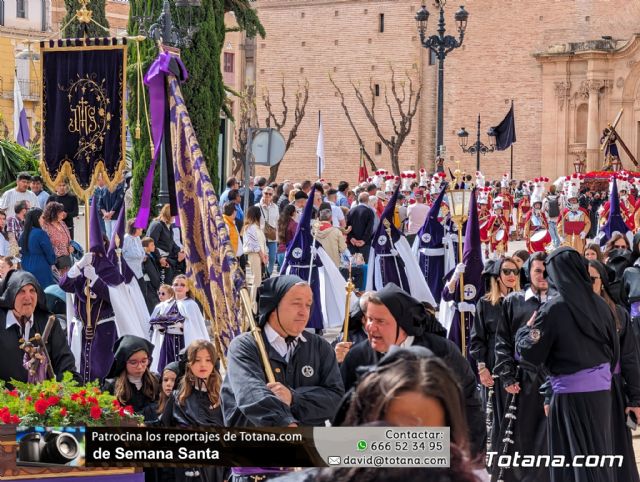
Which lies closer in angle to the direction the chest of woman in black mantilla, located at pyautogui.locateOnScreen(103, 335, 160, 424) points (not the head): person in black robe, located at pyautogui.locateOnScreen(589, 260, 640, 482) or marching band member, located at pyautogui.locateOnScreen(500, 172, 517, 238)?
the person in black robe

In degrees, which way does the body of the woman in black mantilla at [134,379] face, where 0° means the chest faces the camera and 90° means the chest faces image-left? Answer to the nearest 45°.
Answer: approximately 315°

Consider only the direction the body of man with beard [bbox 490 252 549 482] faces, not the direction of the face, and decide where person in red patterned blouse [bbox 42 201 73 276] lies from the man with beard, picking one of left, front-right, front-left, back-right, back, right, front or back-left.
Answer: back

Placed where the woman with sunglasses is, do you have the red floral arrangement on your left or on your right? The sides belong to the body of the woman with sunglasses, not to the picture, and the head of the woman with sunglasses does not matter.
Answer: on your right

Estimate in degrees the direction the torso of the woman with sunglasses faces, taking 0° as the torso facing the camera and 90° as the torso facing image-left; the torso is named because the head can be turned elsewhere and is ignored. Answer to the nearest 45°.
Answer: approximately 315°

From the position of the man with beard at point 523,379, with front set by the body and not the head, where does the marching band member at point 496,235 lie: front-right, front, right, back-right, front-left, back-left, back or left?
back-left

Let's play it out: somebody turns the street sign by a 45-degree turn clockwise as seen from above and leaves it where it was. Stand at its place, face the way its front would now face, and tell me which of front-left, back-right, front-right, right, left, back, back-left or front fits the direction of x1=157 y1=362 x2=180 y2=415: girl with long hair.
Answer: back-right

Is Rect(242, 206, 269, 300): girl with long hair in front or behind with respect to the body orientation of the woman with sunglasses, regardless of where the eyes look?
behind

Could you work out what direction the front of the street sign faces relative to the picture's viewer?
facing away from the viewer
